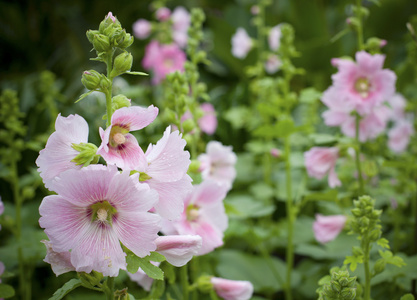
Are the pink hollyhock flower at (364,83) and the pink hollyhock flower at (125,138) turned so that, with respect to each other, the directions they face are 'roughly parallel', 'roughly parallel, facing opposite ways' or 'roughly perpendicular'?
roughly parallel

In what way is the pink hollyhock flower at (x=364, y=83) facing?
toward the camera

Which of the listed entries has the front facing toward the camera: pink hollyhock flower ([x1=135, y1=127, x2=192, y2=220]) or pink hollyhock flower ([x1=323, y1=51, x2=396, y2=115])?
pink hollyhock flower ([x1=323, y1=51, x2=396, y2=115])

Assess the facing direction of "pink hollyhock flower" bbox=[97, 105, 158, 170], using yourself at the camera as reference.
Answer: facing the viewer and to the left of the viewer

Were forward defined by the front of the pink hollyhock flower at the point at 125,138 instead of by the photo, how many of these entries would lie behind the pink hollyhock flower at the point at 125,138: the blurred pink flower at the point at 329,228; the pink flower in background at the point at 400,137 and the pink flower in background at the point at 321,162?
3

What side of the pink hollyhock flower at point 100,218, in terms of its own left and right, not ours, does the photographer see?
front

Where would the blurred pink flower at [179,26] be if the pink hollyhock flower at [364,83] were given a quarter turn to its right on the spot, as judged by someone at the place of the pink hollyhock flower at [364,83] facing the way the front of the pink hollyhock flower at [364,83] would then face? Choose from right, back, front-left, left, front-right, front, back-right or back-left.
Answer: front-right

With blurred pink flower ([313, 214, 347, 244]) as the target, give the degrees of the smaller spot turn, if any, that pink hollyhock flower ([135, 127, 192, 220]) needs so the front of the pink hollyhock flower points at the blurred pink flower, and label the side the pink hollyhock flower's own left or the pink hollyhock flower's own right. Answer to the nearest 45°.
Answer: approximately 45° to the pink hollyhock flower's own left
